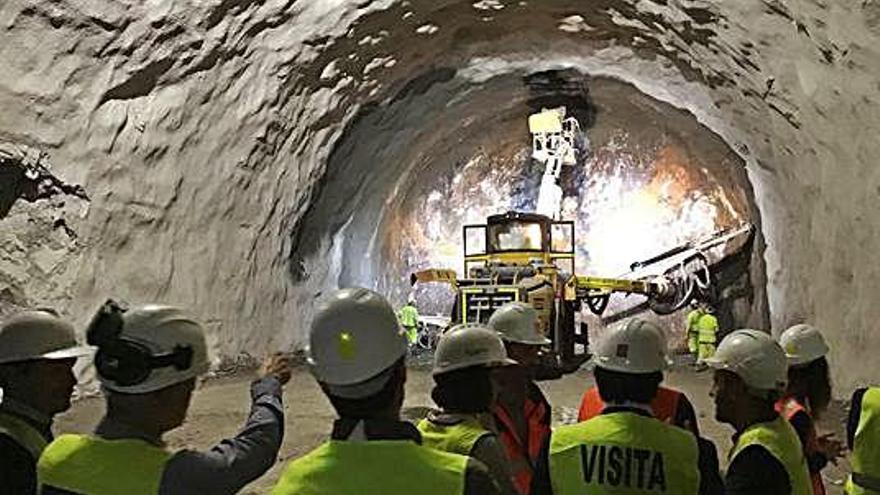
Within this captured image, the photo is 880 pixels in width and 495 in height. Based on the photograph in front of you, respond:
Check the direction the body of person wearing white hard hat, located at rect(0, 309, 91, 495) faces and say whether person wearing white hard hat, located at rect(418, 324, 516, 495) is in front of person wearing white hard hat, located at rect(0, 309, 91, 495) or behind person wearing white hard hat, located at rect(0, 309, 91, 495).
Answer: in front

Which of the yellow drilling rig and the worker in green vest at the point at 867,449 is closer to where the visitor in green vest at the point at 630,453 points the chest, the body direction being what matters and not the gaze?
the yellow drilling rig

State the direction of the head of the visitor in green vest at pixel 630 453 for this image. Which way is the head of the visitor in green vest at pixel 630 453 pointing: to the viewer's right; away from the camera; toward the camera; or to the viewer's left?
away from the camera

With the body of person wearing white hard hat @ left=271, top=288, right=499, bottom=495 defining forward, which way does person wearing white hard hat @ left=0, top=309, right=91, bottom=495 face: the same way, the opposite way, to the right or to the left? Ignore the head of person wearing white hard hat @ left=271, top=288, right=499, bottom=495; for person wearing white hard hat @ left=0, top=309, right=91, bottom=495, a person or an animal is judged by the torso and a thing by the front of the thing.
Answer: to the right

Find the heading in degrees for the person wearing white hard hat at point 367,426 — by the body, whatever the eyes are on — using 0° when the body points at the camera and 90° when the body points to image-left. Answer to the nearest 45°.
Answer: approximately 180°

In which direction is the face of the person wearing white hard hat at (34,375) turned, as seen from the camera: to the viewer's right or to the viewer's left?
to the viewer's right

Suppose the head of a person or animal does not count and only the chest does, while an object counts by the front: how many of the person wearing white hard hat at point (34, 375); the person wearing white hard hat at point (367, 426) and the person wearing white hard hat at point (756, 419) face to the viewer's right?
1

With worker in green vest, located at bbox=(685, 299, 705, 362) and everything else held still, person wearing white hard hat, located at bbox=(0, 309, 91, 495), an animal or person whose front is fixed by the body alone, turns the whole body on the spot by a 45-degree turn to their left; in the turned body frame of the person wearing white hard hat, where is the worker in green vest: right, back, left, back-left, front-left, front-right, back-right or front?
front

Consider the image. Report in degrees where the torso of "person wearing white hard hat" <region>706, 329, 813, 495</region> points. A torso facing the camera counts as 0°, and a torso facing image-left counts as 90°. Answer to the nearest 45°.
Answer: approximately 90°

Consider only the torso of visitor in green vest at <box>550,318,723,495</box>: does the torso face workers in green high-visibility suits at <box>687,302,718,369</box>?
yes
